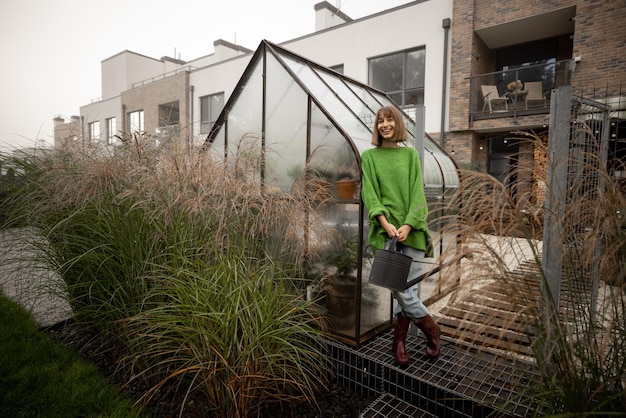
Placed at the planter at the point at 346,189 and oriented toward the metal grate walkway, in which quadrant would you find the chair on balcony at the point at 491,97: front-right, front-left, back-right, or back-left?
back-left

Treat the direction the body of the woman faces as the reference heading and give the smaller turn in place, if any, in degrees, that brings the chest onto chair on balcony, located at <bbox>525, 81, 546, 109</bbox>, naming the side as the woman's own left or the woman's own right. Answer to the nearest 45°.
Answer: approximately 180°

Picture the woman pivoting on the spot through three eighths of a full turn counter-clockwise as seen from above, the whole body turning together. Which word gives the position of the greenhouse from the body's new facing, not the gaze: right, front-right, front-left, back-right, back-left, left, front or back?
left

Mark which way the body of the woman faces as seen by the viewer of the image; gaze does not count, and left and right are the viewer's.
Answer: facing the viewer

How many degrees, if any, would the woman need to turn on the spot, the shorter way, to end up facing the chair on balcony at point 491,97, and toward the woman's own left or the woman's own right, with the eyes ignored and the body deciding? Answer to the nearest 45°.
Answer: approximately 180°

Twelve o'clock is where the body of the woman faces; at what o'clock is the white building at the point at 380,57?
The white building is roughly at 6 o'clock from the woman.

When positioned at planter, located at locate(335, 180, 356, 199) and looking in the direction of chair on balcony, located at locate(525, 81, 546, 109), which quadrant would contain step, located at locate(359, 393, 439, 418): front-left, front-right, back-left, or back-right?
back-right
